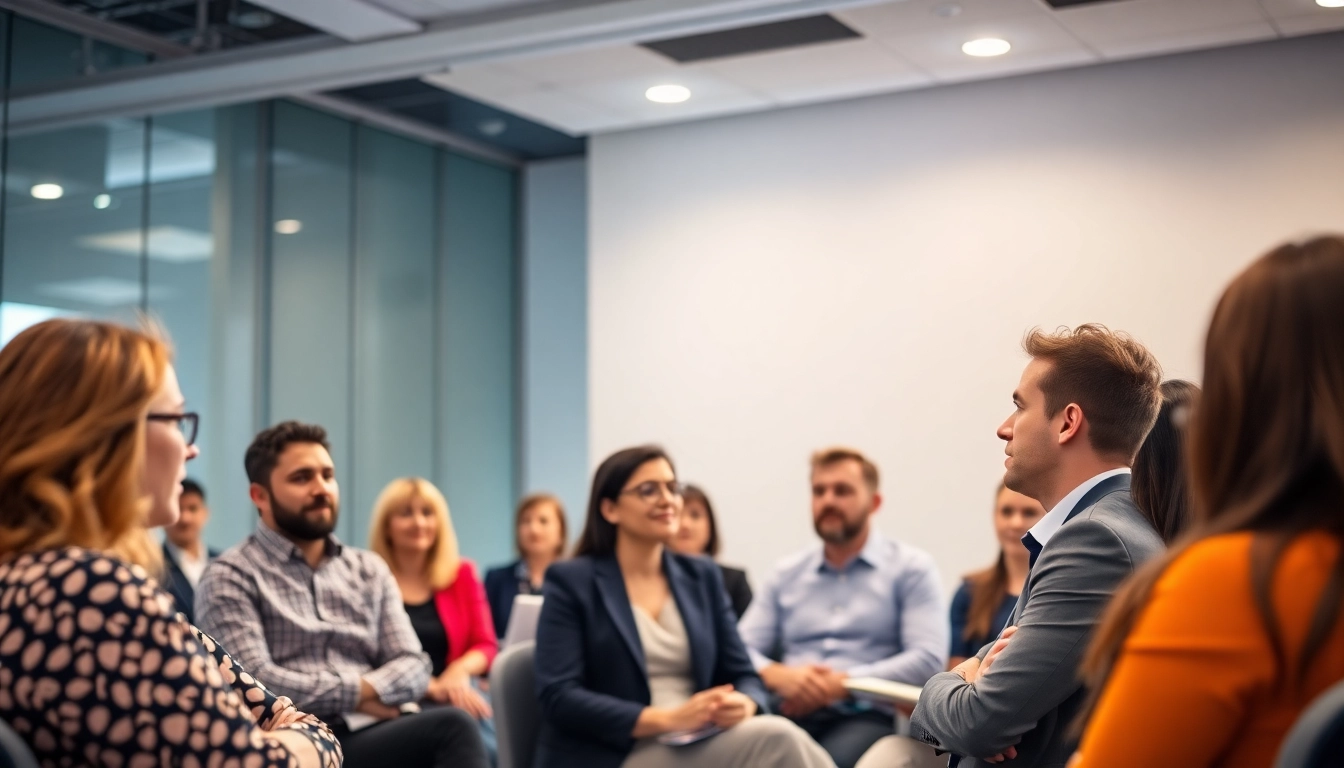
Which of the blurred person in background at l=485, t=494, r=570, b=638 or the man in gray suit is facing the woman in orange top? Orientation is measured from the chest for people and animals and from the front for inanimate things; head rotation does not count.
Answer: the blurred person in background

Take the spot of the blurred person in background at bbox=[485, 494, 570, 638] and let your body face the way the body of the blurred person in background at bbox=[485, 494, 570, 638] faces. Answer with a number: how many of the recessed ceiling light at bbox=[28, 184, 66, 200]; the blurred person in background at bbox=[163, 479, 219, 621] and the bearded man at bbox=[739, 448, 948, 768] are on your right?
2

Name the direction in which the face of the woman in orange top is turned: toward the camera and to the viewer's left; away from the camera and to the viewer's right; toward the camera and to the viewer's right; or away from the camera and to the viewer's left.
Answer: away from the camera and to the viewer's left

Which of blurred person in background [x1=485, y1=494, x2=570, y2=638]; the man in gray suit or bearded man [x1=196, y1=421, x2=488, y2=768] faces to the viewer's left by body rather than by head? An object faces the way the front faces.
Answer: the man in gray suit

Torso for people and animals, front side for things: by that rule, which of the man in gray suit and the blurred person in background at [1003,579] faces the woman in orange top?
the blurred person in background

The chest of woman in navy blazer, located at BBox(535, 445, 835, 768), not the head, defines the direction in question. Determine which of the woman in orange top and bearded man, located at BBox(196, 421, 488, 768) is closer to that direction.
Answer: the woman in orange top

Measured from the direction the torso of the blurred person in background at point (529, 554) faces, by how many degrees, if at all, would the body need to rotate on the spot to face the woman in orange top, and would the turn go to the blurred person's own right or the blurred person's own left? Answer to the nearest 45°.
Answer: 0° — they already face them

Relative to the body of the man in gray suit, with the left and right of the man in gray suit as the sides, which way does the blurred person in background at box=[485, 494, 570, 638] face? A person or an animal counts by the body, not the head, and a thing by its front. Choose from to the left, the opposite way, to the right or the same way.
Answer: to the left

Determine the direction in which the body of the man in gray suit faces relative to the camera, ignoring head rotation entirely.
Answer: to the viewer's left

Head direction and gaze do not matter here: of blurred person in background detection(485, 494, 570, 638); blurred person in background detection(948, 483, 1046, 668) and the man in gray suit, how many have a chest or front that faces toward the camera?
2

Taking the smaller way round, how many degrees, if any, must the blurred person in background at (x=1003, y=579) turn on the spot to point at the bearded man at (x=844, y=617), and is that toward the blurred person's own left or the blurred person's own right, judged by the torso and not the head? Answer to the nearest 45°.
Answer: approximately 45° to the blurred person's own right
